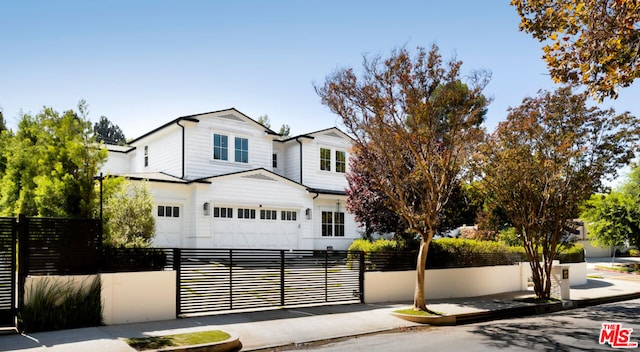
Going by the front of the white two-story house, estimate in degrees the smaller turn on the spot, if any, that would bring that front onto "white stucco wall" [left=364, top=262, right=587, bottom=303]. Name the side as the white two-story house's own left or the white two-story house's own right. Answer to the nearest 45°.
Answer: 0° — it already faces it

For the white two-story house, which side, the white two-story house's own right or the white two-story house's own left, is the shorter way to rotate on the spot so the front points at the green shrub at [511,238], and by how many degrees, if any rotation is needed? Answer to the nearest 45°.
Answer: approximately 45° to the white two-story house's own left

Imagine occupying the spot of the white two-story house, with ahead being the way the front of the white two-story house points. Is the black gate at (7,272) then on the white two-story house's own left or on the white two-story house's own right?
on the white two-story house's own right

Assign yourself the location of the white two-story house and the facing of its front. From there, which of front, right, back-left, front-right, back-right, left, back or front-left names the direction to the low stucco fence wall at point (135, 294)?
front-right

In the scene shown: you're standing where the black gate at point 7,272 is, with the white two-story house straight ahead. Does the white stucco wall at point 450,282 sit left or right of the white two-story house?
right

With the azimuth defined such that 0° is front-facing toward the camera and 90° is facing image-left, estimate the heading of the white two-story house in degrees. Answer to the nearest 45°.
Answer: approximately 315°
